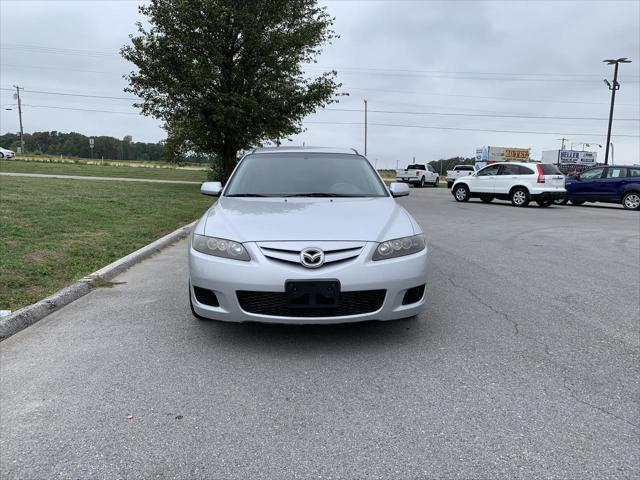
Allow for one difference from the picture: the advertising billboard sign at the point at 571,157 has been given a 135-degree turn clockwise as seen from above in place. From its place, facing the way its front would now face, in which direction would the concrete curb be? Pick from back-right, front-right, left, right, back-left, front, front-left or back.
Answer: back-left

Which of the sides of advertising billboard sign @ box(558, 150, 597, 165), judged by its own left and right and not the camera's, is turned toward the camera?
front

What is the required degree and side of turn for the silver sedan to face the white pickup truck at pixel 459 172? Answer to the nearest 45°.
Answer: approximately 180°

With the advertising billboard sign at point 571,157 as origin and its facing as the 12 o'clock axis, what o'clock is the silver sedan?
The silver sedan is roughly at 12 o'clock from the advertising billboard sign.

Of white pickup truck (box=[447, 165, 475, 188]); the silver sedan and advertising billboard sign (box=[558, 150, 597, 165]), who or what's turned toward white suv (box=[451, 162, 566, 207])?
the advertising billboard sign

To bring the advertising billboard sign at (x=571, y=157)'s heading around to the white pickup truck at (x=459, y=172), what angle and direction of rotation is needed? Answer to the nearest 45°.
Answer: approximately 45° to its right

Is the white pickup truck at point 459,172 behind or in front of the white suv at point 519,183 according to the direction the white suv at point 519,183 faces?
in front

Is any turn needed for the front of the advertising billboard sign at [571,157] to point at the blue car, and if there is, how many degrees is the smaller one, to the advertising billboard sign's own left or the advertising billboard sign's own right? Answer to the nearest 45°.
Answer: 0° — it already faces it

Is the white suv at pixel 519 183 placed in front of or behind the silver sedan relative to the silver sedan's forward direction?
behind

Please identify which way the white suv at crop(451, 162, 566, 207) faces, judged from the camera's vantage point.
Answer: facing away from the viewer and to the left of the viewer
